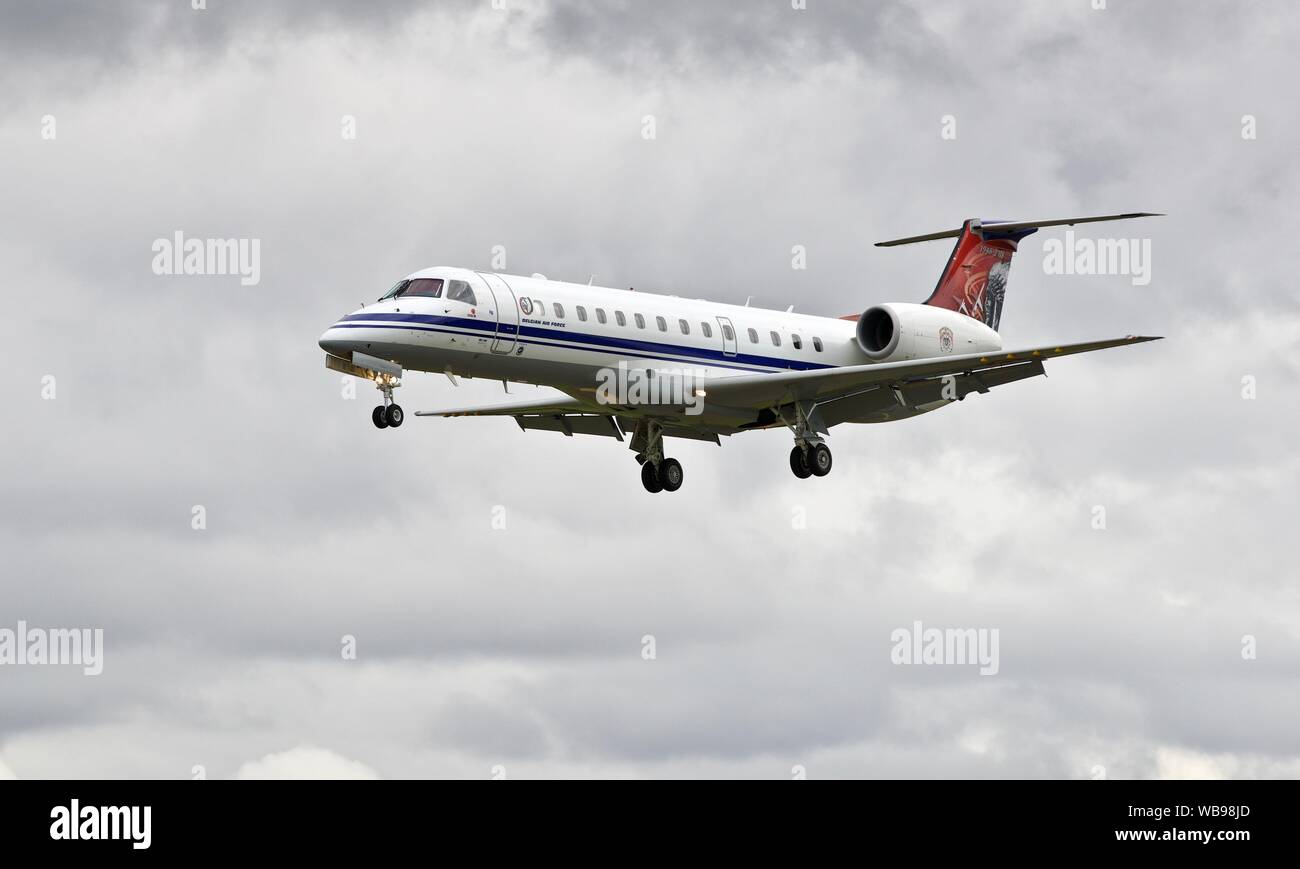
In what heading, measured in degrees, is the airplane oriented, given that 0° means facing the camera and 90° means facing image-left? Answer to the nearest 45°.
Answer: approximately 45°
